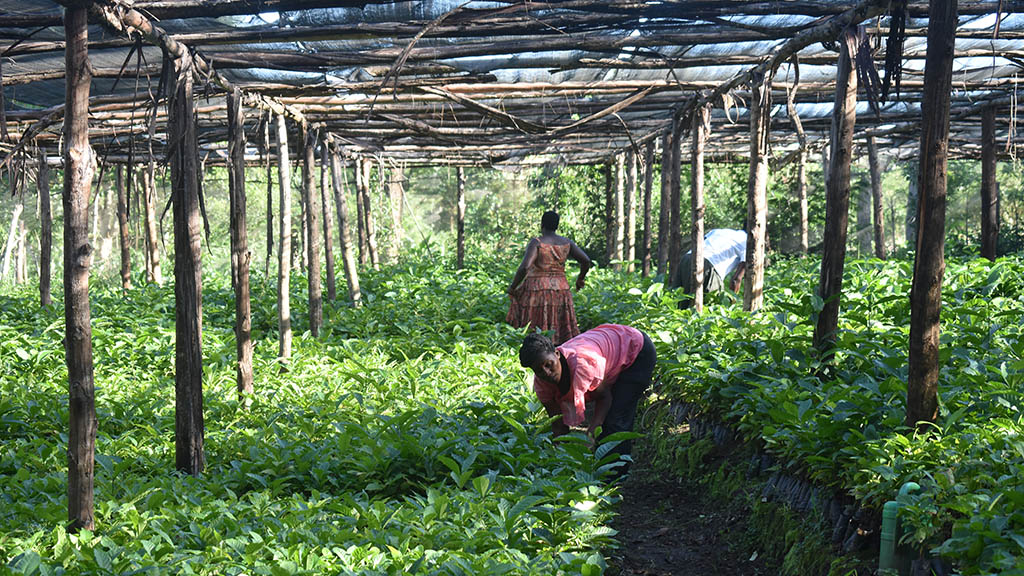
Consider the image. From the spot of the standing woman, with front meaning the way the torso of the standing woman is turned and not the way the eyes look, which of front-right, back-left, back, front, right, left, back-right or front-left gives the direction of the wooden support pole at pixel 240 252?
back-left

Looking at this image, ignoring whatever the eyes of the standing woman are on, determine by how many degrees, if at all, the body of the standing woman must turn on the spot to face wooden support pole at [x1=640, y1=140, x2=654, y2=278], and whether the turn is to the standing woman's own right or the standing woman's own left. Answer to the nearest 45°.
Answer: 0° — they already face it

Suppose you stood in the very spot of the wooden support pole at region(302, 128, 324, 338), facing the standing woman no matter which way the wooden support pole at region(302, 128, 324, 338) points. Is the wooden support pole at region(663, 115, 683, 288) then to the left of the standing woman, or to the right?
left

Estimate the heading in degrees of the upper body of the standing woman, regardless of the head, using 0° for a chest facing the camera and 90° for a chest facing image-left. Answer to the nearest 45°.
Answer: approximately 180°

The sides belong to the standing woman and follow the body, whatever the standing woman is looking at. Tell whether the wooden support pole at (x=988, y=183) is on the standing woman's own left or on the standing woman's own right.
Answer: on the standing woman's own right

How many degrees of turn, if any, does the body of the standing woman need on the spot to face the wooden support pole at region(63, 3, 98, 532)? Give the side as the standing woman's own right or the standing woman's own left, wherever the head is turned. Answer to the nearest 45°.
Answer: approximately 180°

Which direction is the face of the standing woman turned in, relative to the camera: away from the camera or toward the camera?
away from the camera

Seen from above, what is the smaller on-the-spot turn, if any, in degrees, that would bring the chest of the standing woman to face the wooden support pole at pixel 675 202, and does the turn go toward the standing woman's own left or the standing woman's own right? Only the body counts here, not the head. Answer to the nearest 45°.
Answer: approximately 45° to the standing woman's own right

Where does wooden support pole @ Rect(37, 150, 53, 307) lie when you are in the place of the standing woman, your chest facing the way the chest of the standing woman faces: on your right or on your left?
on your left

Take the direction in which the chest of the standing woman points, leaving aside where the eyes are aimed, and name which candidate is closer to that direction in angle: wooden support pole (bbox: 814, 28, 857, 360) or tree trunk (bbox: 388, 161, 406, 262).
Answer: the tree trunk
